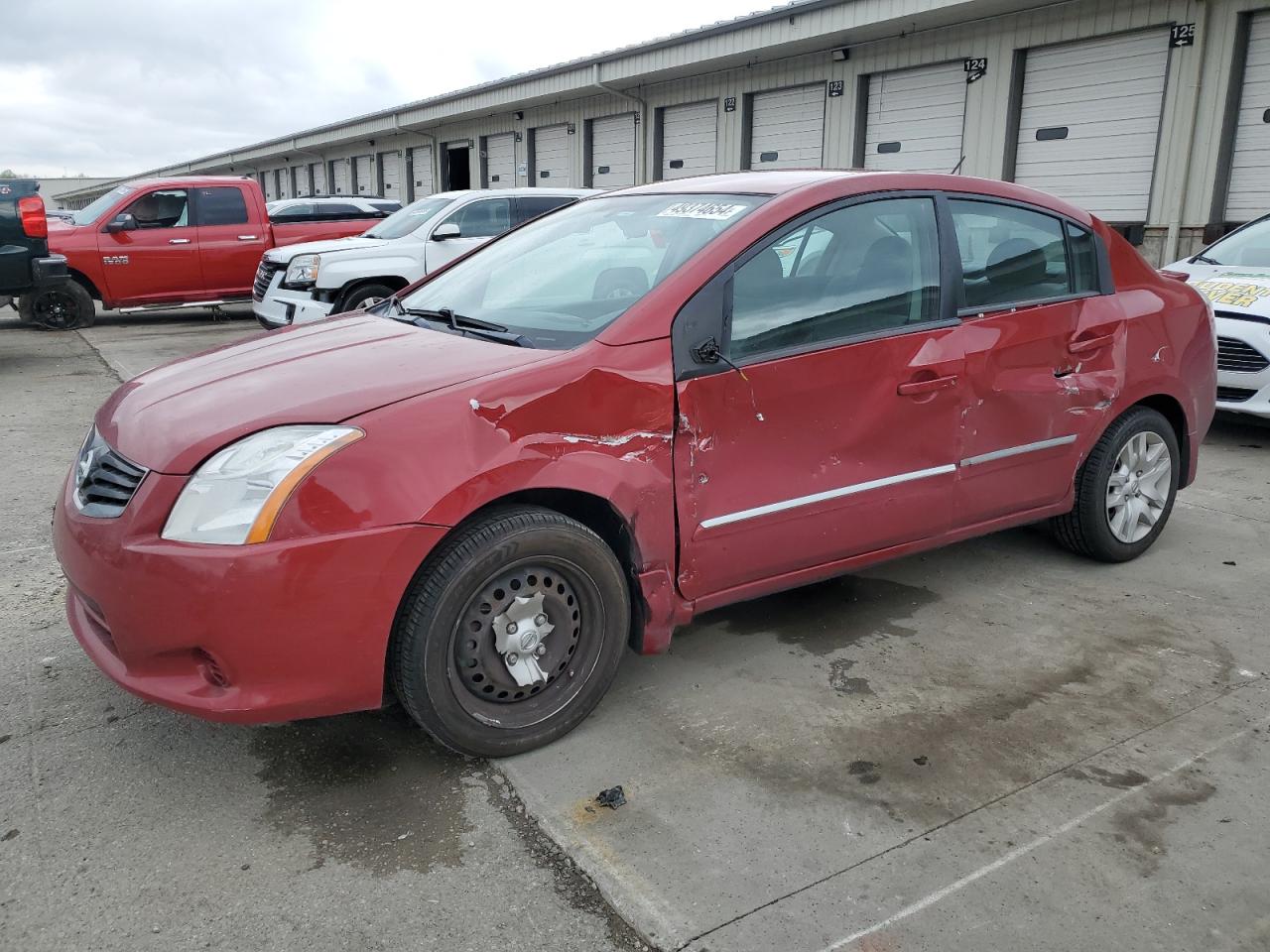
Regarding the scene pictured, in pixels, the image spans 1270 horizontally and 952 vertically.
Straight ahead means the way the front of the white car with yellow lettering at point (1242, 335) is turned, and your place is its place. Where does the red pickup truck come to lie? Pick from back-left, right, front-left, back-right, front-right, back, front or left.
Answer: front-right

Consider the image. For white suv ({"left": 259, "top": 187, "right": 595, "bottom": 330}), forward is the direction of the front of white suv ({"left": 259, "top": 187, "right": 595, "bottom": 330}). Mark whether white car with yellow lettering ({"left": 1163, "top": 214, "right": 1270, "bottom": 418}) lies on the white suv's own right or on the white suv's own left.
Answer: on the white suv's own left

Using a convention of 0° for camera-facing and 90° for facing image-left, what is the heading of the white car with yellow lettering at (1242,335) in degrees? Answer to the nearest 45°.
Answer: approximately 45°

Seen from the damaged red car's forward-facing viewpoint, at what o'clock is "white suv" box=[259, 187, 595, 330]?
The white suv is roughly at 4 o'clock from the damaged red car.

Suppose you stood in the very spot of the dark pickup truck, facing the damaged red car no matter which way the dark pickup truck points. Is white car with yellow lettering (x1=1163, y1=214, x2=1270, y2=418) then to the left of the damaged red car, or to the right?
left

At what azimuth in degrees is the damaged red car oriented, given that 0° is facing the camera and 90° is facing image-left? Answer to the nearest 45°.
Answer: approximately 45°

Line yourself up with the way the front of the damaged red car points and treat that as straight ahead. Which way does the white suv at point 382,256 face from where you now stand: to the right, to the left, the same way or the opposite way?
the same way

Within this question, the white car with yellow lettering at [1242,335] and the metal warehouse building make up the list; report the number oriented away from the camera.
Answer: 0

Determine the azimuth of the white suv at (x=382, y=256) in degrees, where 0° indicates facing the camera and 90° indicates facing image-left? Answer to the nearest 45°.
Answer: approximately 45°

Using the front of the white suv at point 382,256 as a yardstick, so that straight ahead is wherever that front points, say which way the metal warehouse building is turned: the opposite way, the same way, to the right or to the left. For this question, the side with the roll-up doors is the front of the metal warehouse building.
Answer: the same way

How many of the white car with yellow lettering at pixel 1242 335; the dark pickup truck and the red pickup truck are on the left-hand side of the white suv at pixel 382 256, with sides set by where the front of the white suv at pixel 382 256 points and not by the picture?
1

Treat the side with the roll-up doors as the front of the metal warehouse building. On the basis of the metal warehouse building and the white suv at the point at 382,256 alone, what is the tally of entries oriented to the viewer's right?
0

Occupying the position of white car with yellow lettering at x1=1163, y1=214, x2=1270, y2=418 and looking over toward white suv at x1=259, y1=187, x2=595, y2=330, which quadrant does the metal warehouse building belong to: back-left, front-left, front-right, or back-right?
front-right

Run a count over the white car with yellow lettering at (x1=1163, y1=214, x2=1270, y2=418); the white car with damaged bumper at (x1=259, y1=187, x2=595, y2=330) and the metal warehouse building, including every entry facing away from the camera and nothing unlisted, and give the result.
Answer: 0
